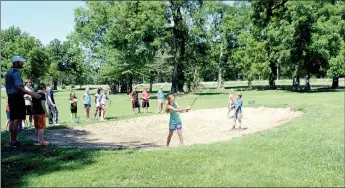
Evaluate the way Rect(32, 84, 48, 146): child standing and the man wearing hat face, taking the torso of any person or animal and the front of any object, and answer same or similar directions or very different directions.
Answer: same or similar directions

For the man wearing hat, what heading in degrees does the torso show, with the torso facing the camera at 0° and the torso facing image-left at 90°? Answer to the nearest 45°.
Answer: approximately 270°

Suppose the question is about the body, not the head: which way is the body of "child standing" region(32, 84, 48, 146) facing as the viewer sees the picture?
to the viewer's right

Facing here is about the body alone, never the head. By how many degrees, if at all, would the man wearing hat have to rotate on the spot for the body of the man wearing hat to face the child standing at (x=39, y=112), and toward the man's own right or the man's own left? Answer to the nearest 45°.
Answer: approximately 45° to the man's own left

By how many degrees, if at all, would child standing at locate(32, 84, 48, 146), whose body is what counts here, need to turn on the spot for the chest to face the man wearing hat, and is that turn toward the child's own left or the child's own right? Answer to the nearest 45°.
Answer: approximately 135° to the child's own left

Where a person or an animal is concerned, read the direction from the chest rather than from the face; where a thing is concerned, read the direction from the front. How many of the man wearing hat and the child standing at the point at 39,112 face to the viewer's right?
2
